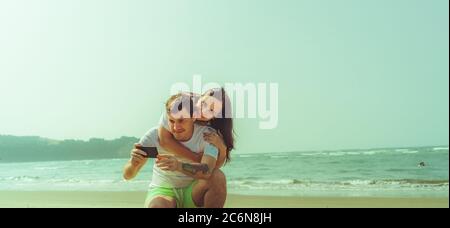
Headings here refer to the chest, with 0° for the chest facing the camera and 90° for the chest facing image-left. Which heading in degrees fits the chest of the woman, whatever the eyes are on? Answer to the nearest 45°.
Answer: approximately 45°

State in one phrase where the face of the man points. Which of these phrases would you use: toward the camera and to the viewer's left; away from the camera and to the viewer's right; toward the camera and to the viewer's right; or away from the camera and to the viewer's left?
toward the camera and to the viewer's left
